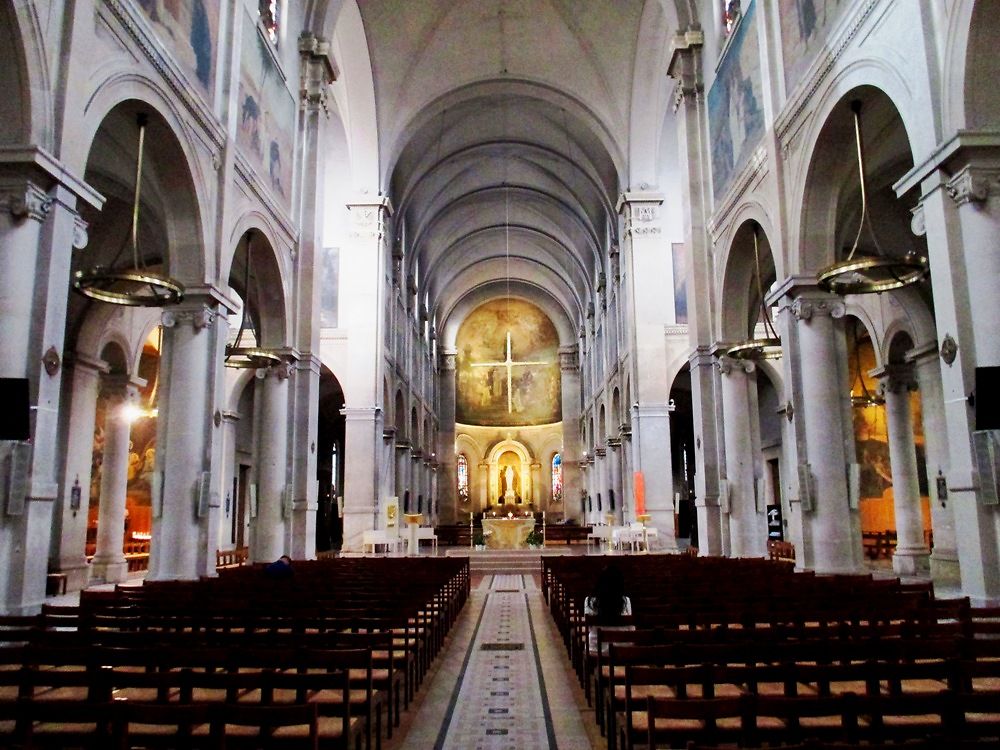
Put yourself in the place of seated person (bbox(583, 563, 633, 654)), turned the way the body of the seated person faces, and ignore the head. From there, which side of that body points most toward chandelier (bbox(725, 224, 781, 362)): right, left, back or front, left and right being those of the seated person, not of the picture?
front

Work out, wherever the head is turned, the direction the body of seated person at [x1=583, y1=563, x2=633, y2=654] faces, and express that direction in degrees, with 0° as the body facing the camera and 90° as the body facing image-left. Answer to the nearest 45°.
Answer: approximately 180°

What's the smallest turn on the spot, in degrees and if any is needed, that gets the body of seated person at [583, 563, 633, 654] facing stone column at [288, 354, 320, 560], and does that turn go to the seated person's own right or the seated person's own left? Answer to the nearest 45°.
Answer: approximately 45° to the seated person's own left

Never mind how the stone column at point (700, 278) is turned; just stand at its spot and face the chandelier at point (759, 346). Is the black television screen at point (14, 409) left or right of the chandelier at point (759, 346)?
right

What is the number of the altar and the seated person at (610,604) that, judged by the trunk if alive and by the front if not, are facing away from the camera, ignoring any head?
1

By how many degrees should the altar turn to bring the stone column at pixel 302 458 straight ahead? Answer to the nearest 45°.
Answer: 0° — it already faces it

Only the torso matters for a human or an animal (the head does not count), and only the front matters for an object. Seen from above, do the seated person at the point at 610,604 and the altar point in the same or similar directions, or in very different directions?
very different directions

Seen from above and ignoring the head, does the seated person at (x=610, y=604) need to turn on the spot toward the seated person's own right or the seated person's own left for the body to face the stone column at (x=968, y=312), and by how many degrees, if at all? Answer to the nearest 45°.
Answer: approximately 90° to the seated person's own right

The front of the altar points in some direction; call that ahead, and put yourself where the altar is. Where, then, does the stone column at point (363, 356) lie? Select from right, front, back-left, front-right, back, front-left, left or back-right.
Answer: front-right

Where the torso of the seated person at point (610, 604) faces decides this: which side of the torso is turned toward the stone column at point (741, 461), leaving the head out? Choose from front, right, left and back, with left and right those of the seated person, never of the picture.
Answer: front

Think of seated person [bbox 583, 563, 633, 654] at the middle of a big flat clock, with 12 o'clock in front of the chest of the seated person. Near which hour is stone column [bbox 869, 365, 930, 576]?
The stone column is roughly at 1 o'clock from the seated person.

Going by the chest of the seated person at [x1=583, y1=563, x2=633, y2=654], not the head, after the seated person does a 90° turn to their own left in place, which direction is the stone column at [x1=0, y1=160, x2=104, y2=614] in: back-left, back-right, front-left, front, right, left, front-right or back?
front

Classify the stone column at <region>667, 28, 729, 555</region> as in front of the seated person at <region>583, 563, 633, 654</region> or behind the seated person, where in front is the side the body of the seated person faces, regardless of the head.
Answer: in front

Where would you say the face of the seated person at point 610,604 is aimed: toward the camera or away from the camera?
away from the camera

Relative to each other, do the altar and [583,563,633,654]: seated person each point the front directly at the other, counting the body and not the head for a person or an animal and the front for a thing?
yes
